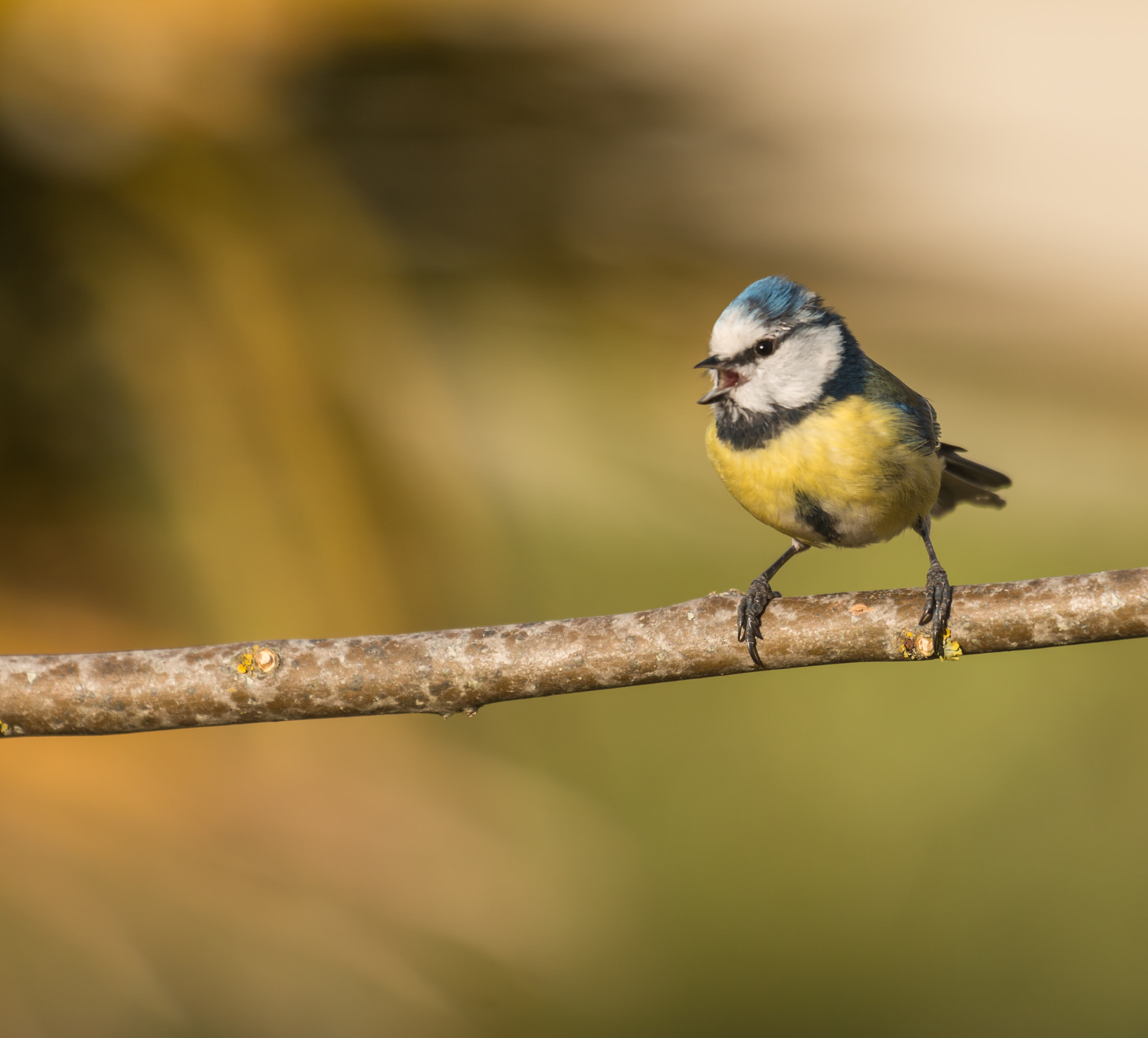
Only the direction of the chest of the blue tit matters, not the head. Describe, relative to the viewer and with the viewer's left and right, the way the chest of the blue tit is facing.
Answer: facing the viewer and to the left of the viewer
